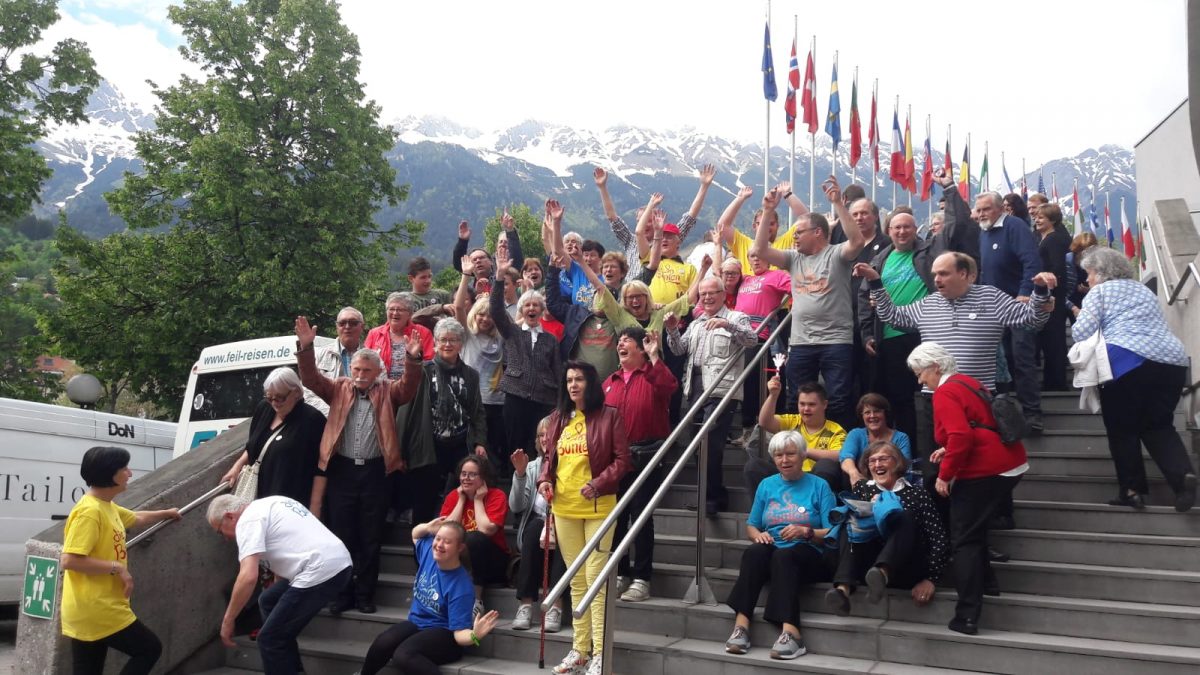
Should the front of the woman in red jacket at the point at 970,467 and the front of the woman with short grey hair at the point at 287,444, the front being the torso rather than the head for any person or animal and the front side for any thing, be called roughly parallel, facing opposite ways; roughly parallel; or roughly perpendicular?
roughly perpendicular

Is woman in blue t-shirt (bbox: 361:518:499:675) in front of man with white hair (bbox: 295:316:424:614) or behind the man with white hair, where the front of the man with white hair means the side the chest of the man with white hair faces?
in front

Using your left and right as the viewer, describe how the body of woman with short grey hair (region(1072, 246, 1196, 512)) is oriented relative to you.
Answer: facing away from the viewer and to the left of the viewer

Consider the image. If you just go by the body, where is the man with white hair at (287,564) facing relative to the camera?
to the viewer's left

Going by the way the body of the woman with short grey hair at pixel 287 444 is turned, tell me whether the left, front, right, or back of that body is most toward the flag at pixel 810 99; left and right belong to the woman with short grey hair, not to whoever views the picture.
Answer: back

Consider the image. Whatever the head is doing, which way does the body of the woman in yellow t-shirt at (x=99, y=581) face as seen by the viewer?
to the viewer's right

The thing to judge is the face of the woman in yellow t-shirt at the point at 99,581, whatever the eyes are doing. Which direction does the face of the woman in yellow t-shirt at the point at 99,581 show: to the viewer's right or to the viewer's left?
to the viewer's right

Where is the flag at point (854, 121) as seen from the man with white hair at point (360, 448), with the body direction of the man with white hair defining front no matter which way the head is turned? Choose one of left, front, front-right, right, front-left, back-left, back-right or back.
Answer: back-left
